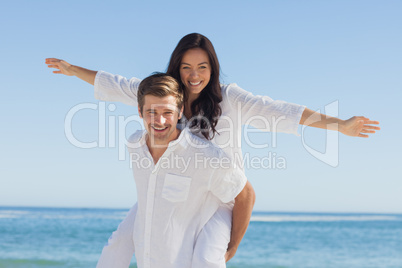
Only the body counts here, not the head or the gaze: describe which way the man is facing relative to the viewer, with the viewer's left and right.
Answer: facing the viewer and to the left of the viewer
